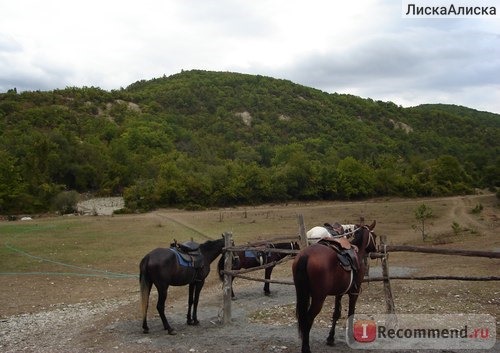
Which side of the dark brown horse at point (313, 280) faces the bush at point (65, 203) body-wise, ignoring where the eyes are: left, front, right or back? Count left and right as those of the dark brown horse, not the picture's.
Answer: left

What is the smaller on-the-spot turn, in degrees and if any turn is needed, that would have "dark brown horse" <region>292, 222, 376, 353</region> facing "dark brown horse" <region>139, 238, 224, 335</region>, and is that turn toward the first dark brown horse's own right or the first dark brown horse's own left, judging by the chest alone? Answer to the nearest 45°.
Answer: approximately 90° to the first dark brown horse's own left

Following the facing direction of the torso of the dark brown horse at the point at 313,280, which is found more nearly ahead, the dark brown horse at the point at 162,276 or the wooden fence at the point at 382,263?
the wooden fence

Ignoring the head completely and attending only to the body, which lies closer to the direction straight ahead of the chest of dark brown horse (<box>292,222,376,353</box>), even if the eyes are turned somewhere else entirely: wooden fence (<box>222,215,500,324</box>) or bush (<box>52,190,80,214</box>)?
the wooden fence

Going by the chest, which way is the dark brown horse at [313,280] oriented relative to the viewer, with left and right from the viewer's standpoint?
facing away from the viewer and to the right of the viewer

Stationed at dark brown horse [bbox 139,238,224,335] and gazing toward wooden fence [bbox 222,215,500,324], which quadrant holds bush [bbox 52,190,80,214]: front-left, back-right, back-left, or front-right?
back-left

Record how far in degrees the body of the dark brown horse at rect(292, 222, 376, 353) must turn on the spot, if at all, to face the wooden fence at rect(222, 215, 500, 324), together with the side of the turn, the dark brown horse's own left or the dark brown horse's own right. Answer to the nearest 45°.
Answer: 0° — it already faces it
